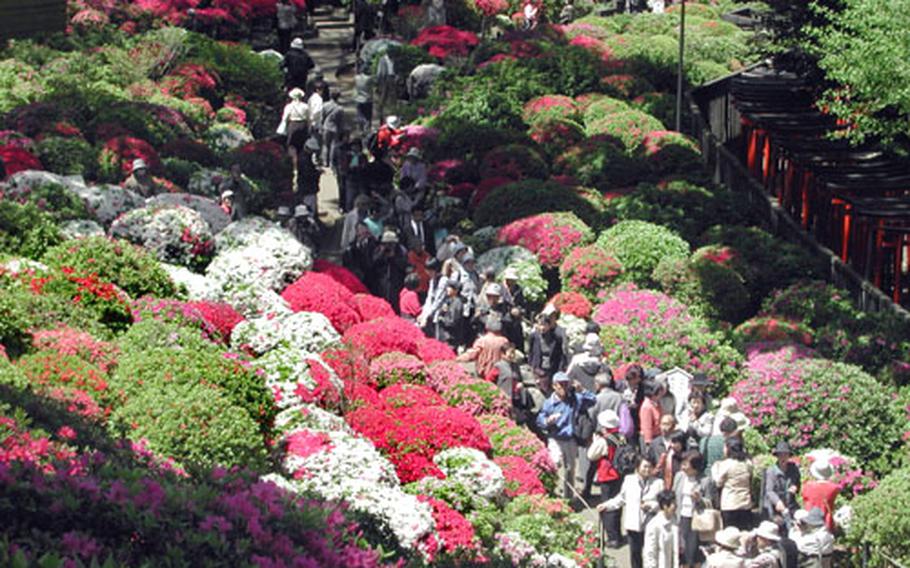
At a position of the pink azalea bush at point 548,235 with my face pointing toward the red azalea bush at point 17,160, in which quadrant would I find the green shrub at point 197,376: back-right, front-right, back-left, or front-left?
front-left

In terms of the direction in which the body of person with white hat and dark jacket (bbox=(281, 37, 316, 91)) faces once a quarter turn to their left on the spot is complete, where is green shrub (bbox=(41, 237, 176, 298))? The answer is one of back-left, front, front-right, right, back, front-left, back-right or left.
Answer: left

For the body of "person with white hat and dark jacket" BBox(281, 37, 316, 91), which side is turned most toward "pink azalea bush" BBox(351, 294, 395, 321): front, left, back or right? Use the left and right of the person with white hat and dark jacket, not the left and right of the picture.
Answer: back

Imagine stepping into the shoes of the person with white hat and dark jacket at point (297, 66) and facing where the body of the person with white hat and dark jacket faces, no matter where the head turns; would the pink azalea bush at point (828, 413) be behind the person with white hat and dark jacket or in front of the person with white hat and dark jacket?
behind

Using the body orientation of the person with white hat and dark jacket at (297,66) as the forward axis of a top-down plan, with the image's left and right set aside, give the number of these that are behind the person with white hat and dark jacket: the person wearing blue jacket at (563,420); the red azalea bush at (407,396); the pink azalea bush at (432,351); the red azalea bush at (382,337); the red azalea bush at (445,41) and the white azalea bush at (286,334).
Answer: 5

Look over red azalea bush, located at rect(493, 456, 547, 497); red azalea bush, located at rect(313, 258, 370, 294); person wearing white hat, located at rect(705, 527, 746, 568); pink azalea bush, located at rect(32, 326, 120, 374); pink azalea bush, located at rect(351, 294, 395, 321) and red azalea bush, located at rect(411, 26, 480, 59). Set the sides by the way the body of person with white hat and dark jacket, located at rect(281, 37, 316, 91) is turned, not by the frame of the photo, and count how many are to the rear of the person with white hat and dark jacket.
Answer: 5

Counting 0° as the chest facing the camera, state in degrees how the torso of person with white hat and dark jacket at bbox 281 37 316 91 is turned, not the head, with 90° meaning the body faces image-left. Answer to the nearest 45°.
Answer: approximately 180°

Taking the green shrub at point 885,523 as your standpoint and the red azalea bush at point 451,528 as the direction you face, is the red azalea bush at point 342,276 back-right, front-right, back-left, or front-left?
front-right

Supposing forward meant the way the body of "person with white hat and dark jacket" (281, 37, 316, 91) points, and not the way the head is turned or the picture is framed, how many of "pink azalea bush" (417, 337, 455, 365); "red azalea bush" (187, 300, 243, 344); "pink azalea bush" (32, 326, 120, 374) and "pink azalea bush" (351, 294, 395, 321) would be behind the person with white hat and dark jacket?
4

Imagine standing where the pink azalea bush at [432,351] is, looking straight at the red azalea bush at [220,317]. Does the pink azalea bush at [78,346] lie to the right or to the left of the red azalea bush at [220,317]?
left

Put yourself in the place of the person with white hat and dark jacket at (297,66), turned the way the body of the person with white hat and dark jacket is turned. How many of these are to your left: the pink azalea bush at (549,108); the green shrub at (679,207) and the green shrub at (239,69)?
1

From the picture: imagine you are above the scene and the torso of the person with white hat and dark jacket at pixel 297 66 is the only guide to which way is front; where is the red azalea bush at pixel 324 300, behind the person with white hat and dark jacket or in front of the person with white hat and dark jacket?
behind

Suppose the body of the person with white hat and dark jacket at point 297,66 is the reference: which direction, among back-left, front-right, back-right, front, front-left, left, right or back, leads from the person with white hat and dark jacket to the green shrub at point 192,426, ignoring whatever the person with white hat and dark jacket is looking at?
back

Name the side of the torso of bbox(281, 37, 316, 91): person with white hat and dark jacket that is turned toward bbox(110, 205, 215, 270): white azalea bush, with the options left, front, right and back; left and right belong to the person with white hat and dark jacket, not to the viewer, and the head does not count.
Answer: back

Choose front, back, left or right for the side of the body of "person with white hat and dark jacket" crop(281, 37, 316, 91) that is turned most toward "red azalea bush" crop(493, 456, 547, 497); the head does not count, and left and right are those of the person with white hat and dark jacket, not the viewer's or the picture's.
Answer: back

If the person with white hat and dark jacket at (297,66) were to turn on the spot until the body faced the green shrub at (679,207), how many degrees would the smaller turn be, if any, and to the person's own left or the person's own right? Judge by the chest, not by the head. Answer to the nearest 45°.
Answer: approximately 135° to the person's own right

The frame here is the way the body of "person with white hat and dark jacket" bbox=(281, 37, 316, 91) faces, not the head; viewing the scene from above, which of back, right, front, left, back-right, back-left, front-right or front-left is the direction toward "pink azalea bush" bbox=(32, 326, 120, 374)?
back

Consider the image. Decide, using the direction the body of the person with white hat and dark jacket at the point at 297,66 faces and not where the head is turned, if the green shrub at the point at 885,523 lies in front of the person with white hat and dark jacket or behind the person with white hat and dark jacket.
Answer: behind

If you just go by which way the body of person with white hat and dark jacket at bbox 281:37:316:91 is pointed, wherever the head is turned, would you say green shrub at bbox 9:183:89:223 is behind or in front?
behind

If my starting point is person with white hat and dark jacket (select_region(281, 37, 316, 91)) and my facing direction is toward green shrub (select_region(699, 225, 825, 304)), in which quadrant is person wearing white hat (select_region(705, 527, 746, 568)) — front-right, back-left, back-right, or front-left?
front-right

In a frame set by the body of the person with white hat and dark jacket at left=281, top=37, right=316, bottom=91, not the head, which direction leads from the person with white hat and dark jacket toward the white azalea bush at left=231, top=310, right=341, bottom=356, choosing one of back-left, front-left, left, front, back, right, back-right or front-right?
back
